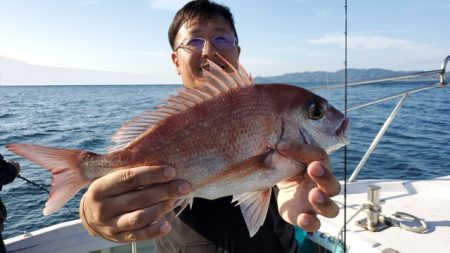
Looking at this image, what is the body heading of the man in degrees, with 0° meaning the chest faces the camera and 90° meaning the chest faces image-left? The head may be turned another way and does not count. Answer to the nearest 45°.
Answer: approximately 0°

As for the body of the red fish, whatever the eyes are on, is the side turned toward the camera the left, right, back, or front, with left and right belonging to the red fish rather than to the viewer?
right

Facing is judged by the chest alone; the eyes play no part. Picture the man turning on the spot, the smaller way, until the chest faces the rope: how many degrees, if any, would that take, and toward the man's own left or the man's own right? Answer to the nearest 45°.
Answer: approximately 135° to the man's own left

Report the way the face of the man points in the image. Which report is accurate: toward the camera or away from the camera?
toward the camera
